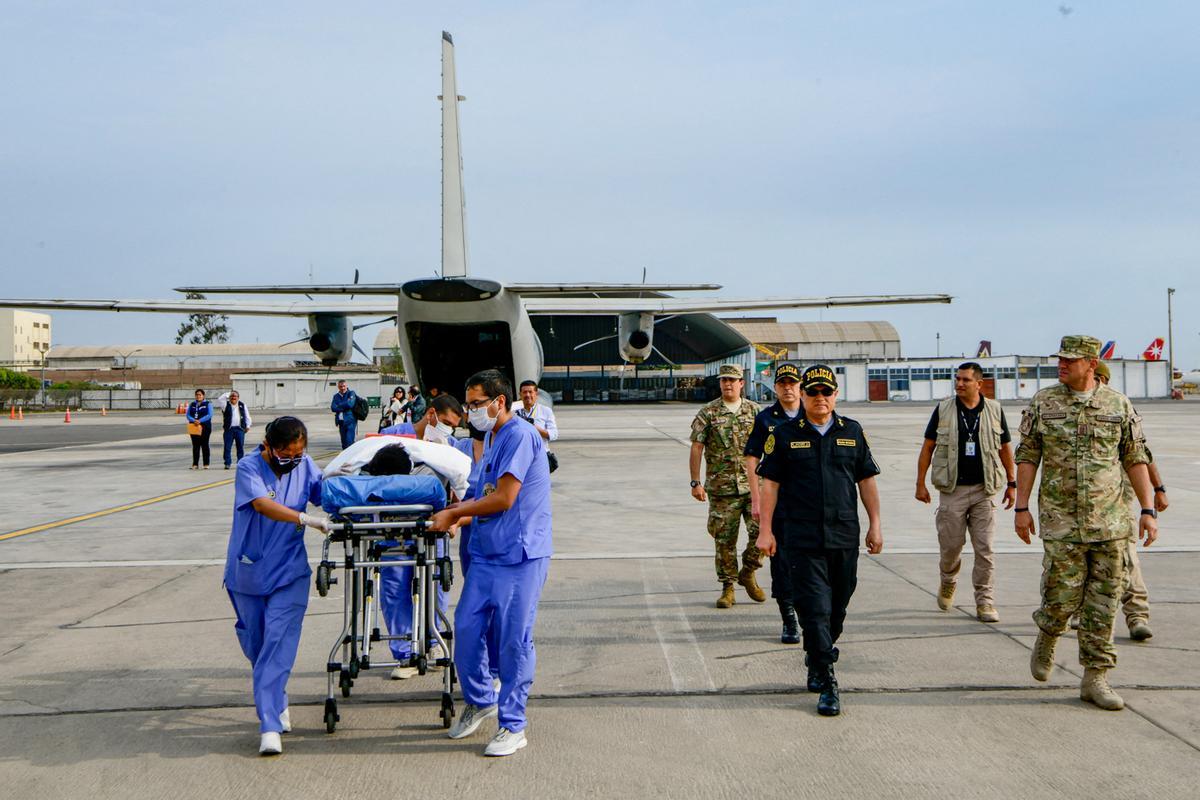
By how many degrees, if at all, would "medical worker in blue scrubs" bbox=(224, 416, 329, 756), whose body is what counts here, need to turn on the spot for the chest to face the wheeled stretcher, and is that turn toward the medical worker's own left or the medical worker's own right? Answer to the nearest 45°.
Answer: approximately 45° to the medical worker's own left

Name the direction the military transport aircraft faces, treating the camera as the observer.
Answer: facing away from the viewer

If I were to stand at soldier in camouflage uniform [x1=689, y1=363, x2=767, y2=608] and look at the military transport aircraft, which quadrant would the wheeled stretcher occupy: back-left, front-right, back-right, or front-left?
back-left

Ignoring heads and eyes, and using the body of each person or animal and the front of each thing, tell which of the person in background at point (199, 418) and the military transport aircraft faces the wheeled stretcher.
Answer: the person in background

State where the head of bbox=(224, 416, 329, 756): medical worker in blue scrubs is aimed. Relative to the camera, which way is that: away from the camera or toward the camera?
toward the camera

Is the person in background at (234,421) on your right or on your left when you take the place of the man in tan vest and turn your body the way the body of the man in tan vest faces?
on your right

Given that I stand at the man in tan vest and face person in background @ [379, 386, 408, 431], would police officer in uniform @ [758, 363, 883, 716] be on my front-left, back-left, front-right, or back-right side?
back-left

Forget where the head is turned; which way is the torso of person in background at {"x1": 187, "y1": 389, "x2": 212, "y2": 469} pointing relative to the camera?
toward the camera

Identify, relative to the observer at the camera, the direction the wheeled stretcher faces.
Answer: facing the viewer

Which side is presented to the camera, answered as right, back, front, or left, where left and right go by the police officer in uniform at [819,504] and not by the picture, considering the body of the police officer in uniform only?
front

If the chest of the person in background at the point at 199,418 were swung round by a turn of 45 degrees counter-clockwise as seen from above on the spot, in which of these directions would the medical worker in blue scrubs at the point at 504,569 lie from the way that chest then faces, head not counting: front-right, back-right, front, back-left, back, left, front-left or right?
front-right

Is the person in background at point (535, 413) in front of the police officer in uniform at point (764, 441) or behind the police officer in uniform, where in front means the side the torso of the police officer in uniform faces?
behind

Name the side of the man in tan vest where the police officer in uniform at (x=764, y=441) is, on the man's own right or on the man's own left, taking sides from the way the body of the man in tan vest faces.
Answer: on the man's own right

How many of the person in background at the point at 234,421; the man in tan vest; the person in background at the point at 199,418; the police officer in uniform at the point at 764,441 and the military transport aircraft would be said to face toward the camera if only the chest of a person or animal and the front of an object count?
4

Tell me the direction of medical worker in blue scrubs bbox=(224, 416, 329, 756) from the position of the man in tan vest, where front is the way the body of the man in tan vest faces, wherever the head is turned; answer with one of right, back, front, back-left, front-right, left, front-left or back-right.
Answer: front-right
